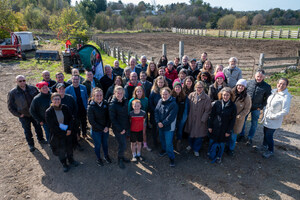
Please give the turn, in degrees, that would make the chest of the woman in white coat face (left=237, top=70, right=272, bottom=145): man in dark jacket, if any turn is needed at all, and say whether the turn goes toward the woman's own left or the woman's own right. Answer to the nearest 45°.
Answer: approximately 90° to the woman's own right

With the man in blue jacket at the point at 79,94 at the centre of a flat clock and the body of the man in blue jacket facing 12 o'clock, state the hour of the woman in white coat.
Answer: The woman in white coat is roughly at 10 o'clock from the man in blue jacket.

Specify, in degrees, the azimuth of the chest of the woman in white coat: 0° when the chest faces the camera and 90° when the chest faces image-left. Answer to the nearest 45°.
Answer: approximately 45°

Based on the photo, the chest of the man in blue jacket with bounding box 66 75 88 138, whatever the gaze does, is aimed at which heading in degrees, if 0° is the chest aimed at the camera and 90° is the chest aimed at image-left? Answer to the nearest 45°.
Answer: approximately 0°

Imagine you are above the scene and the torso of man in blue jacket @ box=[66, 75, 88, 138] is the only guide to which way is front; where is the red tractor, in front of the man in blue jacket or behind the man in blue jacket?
behind

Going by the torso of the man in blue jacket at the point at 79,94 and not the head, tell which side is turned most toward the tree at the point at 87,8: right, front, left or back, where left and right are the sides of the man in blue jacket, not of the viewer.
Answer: back
